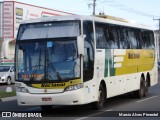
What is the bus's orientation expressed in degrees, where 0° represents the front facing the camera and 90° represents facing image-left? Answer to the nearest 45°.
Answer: approximately 45°

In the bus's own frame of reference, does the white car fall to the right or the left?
on its right

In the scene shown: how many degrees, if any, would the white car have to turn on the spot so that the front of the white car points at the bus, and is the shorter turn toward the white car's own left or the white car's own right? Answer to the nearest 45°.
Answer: approximately 45° to the white car's own left

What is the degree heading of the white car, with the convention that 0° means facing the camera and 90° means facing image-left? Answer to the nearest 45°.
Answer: approximately 45°
